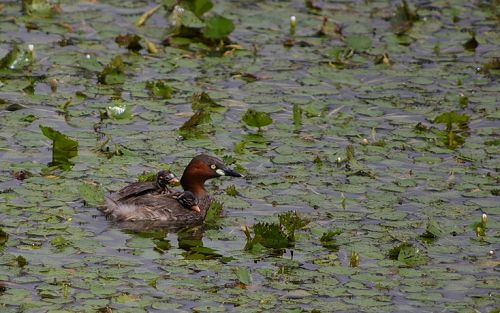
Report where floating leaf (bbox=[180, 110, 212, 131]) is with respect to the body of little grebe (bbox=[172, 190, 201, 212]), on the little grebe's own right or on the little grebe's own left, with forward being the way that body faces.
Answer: on the little grebe's own left

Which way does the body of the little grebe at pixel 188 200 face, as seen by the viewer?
to the viewer's right

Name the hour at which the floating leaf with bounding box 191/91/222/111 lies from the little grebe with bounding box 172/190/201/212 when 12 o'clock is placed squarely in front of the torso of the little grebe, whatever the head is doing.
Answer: The floating leaf is roughly at 9 o'clock from the little grebe.

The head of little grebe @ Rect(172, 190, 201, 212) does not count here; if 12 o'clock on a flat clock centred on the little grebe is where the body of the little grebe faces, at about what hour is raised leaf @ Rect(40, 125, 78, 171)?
The raised leaf is roughly at 7 o'clock from the little grebe.

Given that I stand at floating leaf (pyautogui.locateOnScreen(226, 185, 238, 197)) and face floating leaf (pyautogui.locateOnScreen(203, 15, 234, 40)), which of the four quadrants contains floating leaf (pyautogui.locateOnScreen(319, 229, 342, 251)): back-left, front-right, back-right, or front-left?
back-right

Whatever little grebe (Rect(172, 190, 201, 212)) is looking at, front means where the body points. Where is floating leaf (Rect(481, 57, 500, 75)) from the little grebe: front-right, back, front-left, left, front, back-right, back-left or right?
front-left

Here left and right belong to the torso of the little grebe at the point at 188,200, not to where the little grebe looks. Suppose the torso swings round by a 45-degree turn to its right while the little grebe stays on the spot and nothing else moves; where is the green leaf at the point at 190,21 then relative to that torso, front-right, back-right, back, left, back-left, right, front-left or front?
back-left

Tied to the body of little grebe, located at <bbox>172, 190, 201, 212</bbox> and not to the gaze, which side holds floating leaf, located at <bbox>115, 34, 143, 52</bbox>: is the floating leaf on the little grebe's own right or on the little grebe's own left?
on the little grebe's own left

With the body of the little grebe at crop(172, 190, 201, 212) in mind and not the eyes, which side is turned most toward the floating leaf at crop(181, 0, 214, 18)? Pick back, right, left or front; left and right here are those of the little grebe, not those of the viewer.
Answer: left

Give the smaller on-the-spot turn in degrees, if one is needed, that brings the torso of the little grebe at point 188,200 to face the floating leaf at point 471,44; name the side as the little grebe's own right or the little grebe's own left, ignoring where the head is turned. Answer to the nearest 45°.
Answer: approximately 45° to the little grebe's own left

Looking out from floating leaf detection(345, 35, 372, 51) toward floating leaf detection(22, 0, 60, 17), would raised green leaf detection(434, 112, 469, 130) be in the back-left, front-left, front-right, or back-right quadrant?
back-left

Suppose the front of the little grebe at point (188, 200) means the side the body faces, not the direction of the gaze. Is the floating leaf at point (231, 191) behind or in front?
in front

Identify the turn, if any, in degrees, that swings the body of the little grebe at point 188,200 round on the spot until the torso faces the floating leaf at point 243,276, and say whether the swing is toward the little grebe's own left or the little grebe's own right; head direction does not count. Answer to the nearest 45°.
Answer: approximately 90° to the little grebe's own right
